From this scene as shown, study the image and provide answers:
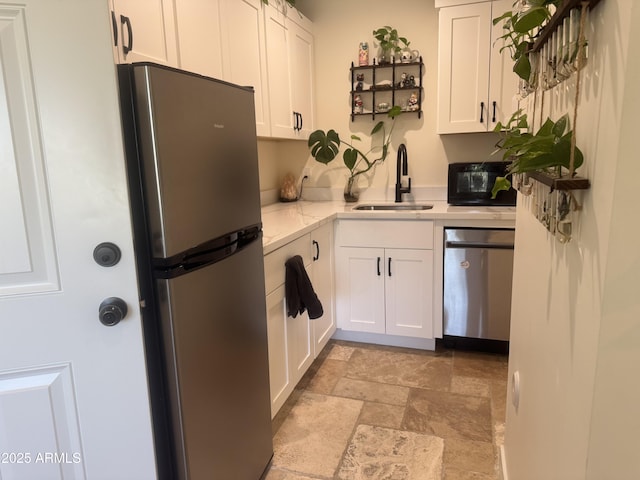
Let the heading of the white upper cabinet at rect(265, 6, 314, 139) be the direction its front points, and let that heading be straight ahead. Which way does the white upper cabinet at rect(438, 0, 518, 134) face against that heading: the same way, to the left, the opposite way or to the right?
to the right

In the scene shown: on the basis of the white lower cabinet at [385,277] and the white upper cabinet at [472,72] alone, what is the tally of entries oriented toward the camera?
2

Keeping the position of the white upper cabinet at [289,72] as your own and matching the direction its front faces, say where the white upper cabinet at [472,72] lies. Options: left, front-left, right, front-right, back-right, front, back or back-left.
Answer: front-left

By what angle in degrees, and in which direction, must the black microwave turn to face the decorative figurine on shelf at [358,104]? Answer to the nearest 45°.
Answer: approximately 90° to its right

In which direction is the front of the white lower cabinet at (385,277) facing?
toward the camera

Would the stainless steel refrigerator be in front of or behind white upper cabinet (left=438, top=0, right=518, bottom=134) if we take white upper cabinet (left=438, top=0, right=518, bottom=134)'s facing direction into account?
in front

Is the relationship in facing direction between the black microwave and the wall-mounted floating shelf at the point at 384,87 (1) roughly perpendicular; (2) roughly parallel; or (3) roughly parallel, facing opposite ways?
roughly parallel

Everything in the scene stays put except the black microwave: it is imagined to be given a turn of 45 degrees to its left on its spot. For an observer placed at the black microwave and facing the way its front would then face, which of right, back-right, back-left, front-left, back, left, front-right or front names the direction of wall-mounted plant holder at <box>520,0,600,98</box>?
front-right

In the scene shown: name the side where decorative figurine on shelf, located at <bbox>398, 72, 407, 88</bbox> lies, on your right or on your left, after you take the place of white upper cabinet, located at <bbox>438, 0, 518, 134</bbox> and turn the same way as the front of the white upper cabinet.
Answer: on your right

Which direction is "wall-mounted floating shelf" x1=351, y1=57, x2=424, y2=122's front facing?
toward the camera
